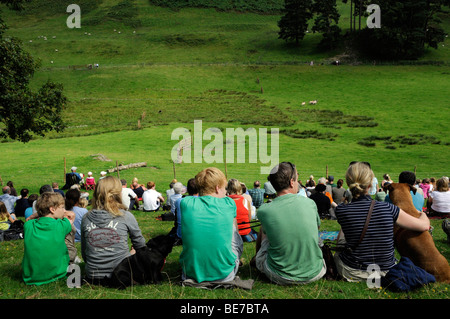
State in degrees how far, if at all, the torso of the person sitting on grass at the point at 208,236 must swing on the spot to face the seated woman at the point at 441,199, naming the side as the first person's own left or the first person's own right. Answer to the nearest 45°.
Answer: approximately 45° to the first person's own right

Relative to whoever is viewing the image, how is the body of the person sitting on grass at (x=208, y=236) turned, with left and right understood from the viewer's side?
facing away from the viewer

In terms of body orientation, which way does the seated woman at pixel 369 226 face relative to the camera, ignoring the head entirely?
away from the camera

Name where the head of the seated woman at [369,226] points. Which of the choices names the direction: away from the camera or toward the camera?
away from the camera

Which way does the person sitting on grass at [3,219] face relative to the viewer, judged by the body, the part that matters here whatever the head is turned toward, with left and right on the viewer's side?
facing away from the viewer

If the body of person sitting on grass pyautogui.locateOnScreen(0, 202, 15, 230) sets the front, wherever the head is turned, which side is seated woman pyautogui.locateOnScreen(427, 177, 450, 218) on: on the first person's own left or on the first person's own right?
on the first person's own right

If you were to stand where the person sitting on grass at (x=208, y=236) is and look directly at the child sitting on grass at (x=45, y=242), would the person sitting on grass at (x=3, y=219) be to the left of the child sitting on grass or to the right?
right

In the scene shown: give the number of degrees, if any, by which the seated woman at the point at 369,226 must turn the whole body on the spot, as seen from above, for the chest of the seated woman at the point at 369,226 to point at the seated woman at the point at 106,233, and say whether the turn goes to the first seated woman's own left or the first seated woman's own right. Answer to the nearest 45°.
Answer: approximately 90° to the first seated woman's own left

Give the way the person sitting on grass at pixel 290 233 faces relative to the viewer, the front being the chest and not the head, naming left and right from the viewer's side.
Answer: facing away from the viewer
